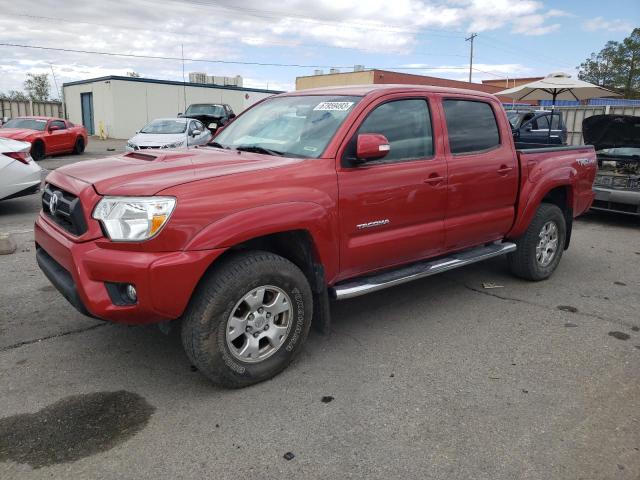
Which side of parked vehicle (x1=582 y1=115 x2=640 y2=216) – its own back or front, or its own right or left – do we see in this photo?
front

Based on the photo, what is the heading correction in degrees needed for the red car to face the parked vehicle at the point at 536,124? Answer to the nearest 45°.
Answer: approximately 90° to its left

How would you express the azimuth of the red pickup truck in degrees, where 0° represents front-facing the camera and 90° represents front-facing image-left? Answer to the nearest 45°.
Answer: approximately 45°

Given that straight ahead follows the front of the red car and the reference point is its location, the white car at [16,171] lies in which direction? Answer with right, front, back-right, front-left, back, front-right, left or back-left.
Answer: front-left

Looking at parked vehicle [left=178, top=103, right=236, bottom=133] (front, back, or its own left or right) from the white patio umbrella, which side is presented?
left

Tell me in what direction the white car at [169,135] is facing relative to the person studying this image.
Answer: facing the viewer and to the left of the viewer

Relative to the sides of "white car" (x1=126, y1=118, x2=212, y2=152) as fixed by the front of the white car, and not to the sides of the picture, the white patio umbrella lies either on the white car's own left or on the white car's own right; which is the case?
on the white car's own left

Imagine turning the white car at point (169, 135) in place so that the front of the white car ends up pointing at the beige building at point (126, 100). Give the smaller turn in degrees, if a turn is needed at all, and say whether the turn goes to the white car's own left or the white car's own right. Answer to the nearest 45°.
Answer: approximately 135° to the white car's own right

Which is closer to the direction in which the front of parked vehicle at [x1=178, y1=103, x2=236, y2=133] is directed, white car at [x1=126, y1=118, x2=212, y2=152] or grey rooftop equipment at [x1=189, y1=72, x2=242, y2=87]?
the white car

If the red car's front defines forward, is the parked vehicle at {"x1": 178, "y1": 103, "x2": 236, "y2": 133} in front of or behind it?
behind

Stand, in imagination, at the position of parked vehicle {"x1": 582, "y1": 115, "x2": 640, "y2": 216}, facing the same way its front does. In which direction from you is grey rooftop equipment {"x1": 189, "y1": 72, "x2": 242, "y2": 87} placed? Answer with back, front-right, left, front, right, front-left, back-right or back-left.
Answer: back-right
